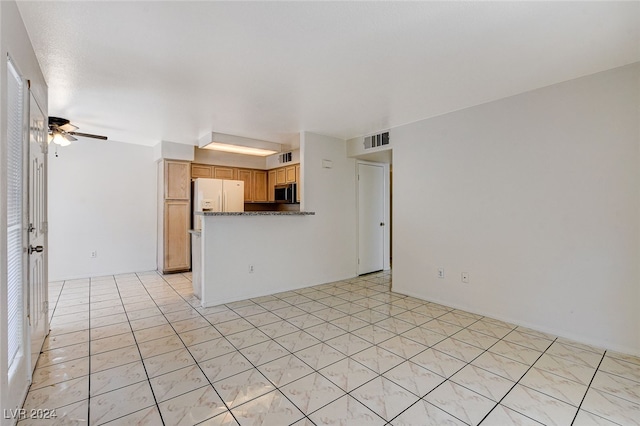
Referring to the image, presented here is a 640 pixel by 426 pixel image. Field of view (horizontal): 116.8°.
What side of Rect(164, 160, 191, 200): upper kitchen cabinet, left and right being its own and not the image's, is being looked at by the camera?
front

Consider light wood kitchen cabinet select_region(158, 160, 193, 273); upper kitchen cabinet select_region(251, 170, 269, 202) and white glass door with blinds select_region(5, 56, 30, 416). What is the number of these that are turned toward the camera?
2

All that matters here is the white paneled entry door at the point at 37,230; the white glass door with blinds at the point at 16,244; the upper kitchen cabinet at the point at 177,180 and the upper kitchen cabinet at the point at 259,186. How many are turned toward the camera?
2

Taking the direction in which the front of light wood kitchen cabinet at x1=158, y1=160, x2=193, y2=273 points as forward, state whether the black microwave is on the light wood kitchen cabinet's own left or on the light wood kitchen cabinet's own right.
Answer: on the light wood kitchen cabinet's own left

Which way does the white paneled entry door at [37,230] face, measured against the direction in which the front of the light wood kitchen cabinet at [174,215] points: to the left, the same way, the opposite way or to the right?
to the left

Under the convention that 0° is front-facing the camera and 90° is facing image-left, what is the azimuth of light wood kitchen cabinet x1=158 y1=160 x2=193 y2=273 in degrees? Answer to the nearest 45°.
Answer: approximately 0°

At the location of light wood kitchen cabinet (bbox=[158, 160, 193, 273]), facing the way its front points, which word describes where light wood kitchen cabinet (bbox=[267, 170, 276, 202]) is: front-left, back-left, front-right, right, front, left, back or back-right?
left

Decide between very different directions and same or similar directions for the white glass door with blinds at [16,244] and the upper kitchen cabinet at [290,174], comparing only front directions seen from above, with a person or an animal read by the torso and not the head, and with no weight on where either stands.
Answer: very different directions

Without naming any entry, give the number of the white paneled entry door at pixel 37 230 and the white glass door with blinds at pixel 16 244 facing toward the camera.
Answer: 0

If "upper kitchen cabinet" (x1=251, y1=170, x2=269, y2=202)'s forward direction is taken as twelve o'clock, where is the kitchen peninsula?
The kitchen peninsula is roughly at 12 o'clock from the upper kitchen cabinet.

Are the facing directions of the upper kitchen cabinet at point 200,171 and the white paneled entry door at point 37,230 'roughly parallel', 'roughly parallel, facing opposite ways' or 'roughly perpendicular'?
roughly perpendicular

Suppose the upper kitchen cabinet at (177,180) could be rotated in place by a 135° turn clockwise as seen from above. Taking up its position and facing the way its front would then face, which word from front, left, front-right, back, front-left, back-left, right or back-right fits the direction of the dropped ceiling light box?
back

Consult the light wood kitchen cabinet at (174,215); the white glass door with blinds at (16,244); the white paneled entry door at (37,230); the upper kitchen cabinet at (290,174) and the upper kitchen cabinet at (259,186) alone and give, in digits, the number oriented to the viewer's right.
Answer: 2

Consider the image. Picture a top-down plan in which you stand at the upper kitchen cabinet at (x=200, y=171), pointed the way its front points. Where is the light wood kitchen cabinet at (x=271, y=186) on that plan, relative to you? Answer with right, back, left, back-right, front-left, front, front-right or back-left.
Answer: front-left

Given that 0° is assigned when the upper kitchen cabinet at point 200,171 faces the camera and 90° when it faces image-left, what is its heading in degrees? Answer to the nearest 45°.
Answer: approximately 315°

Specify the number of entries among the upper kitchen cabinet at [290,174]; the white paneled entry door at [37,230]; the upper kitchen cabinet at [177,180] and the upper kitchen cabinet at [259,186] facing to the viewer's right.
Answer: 1
